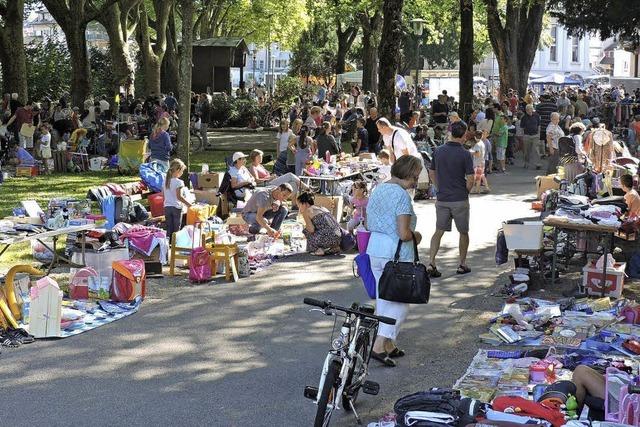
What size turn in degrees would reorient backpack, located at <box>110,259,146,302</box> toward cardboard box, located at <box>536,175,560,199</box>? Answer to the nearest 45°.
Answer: approximately 90° to its left

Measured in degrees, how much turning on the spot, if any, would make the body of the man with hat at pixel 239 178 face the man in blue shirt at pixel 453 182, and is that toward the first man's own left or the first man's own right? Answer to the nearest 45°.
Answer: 0° — they already face them

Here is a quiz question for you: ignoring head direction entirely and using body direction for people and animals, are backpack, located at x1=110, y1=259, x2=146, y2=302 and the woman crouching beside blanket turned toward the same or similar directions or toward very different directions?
very different directions

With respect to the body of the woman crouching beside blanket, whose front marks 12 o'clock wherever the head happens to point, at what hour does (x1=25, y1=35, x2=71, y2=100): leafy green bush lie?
The leafy green bush is roughly at 1 o'clock from the woman crouching beside blanket.

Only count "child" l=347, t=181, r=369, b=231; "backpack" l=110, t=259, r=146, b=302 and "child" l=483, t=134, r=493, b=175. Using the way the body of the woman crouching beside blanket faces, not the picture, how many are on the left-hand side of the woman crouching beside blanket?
1

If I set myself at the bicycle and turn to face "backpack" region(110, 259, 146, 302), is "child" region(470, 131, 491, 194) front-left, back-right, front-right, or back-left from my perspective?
front-right

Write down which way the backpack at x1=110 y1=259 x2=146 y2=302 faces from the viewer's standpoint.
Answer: facing the viewer and to the right of the viewer

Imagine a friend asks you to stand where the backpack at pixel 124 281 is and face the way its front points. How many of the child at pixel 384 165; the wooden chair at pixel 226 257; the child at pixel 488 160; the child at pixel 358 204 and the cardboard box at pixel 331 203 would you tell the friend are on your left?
5

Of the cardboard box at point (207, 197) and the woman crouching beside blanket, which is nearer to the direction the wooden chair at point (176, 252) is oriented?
the woman crouching beside blanket

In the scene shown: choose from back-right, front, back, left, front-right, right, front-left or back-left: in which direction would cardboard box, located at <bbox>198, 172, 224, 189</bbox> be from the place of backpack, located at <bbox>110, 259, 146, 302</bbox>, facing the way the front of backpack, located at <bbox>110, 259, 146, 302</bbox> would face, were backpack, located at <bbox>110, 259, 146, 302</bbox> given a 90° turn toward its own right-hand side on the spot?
back-right

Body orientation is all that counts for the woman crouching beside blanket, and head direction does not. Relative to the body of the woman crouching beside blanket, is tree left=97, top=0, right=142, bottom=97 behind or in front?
in front

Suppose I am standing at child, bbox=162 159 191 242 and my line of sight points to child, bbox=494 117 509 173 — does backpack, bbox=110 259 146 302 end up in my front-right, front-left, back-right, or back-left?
back-right

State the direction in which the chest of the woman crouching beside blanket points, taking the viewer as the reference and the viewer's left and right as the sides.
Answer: facing away from the viewer and to the left of the viewer

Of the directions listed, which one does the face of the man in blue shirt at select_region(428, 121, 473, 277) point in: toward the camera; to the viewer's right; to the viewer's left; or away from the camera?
away from the camera
